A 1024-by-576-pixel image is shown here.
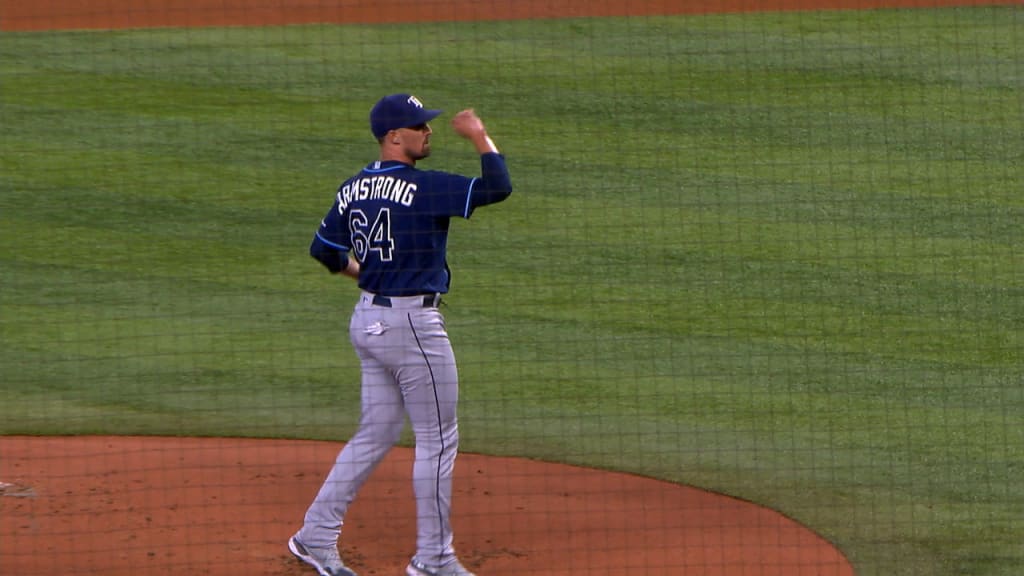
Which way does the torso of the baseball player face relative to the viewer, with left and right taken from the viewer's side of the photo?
facing away from the viewer and to the right of the viewer
